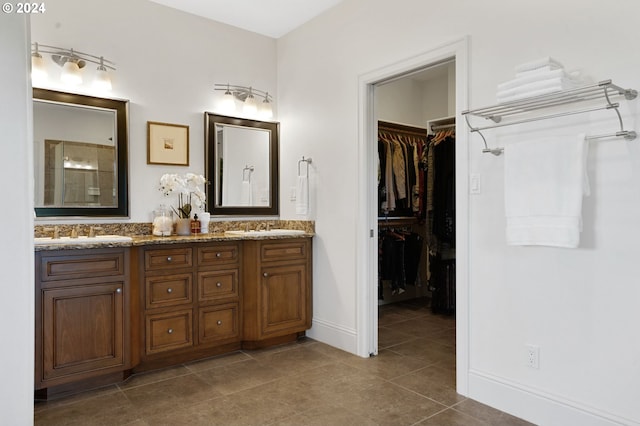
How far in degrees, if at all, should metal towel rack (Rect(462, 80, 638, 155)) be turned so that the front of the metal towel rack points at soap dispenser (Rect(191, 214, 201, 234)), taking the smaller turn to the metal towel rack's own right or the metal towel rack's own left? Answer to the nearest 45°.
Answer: approximately 45° to the metal towel rack's own right

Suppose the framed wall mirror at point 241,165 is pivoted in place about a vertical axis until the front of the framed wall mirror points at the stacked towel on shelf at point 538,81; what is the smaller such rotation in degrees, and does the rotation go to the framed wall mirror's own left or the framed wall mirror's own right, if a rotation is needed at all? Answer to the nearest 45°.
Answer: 0° — it already faces it

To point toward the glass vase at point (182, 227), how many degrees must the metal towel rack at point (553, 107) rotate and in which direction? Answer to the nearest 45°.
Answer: approximately 45° to its right

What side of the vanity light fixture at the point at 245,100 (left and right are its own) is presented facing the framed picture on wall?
right

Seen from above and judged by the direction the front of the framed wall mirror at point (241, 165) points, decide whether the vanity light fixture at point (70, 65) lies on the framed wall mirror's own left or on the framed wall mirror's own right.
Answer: on the framed wall mirror's own right

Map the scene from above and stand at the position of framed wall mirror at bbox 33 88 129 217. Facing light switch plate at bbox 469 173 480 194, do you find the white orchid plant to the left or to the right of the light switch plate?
left

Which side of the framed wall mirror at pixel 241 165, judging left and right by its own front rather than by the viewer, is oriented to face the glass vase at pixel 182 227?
right

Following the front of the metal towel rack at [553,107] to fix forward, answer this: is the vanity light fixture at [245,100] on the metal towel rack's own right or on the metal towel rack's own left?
on the metal towel rack's own right
